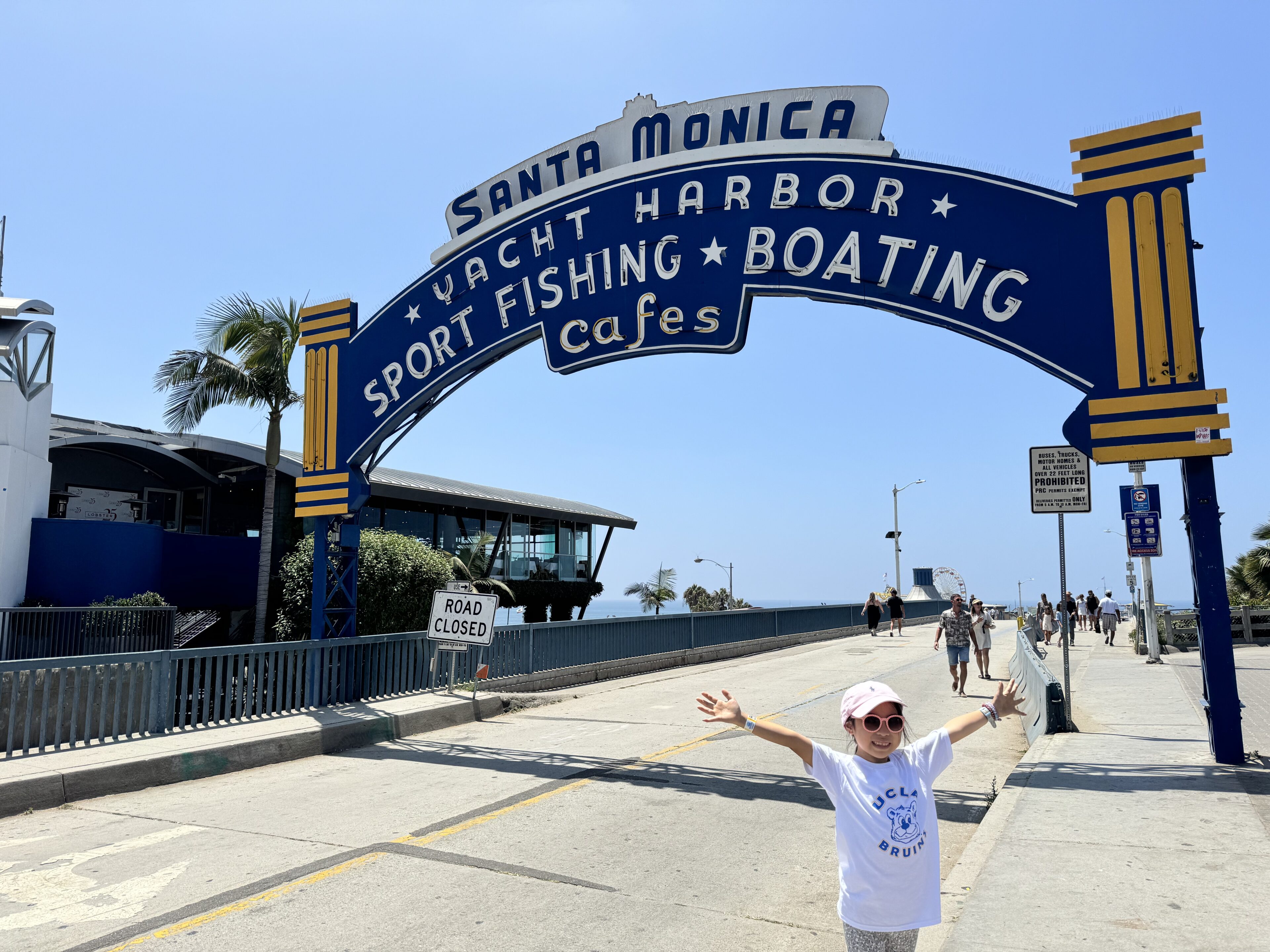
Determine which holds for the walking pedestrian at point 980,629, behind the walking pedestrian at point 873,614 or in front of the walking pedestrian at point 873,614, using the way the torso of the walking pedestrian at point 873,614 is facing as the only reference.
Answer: behind

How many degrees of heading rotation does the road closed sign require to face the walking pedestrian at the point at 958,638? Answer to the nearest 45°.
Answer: approximately 90° to its left

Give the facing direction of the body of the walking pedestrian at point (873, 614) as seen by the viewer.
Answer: away from the camera

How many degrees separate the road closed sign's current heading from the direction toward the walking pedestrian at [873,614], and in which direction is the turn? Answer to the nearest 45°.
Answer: approximately 135° to its left

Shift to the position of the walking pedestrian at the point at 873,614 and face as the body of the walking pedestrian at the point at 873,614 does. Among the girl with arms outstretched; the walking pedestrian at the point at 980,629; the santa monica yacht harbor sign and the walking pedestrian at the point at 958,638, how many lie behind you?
4

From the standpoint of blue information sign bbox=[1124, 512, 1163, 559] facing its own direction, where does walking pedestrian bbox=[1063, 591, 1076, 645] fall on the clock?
The walking pedestrian is roughly at 5 o'clock from the blue information sign.

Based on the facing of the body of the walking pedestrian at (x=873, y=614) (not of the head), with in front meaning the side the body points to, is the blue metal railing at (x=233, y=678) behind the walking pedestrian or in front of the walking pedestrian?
behind
